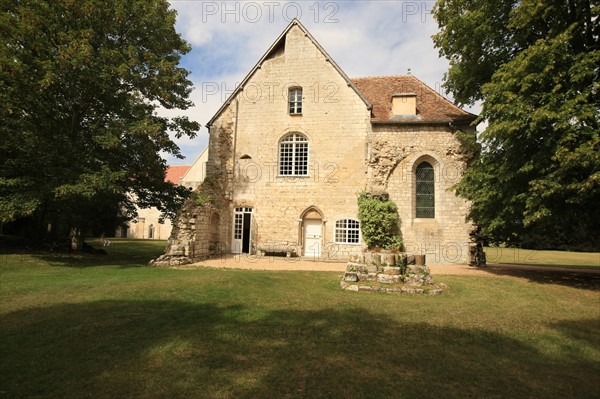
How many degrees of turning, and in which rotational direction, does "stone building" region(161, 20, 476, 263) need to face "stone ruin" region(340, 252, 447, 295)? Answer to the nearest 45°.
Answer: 0° — it already faces it

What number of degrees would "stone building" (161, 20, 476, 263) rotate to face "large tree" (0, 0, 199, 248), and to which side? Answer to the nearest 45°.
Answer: approximately 45° to its right

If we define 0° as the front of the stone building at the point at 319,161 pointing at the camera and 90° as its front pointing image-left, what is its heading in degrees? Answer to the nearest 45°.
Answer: approximately 0°

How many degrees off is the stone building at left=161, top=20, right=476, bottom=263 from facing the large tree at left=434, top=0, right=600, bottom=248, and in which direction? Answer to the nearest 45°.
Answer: approximately 45° to its left

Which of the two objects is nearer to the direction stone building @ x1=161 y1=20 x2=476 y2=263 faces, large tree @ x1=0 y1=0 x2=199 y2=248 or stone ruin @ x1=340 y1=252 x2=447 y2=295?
the stone ruin
